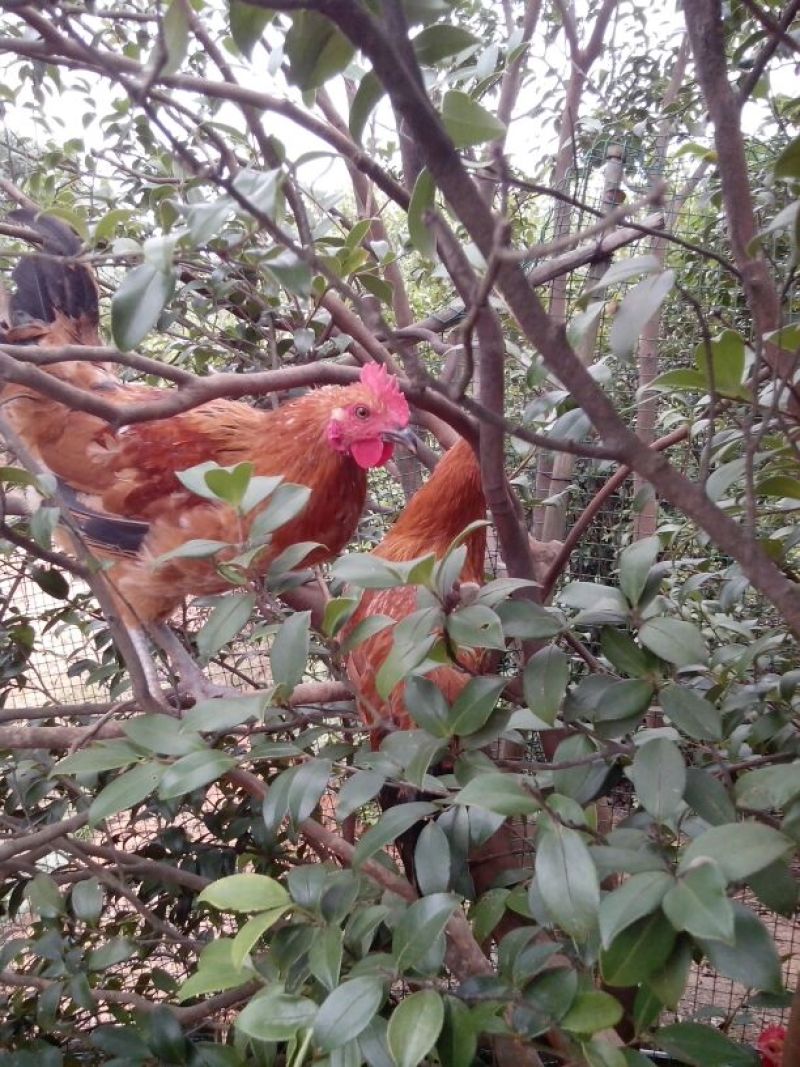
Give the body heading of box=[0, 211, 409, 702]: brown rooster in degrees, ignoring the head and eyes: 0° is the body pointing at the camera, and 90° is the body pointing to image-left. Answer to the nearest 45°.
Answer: approximately 270°
